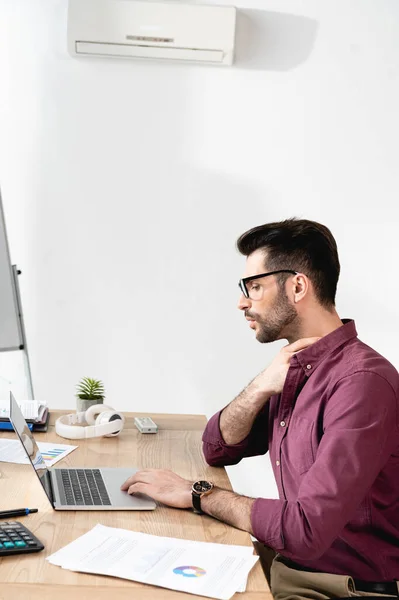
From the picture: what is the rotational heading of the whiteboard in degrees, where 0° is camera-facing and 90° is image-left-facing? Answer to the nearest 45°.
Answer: approximately 315°

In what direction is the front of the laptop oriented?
to the viewer's right

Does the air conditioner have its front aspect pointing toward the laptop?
yes

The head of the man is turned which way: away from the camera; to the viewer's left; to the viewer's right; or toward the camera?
to the viewer's left

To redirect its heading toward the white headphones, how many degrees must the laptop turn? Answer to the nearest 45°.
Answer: approximately 90° to its left

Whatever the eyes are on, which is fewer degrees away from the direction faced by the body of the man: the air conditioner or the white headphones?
the white headphones

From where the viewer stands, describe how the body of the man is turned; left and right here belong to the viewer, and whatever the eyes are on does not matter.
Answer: facing to the left of the viewer
